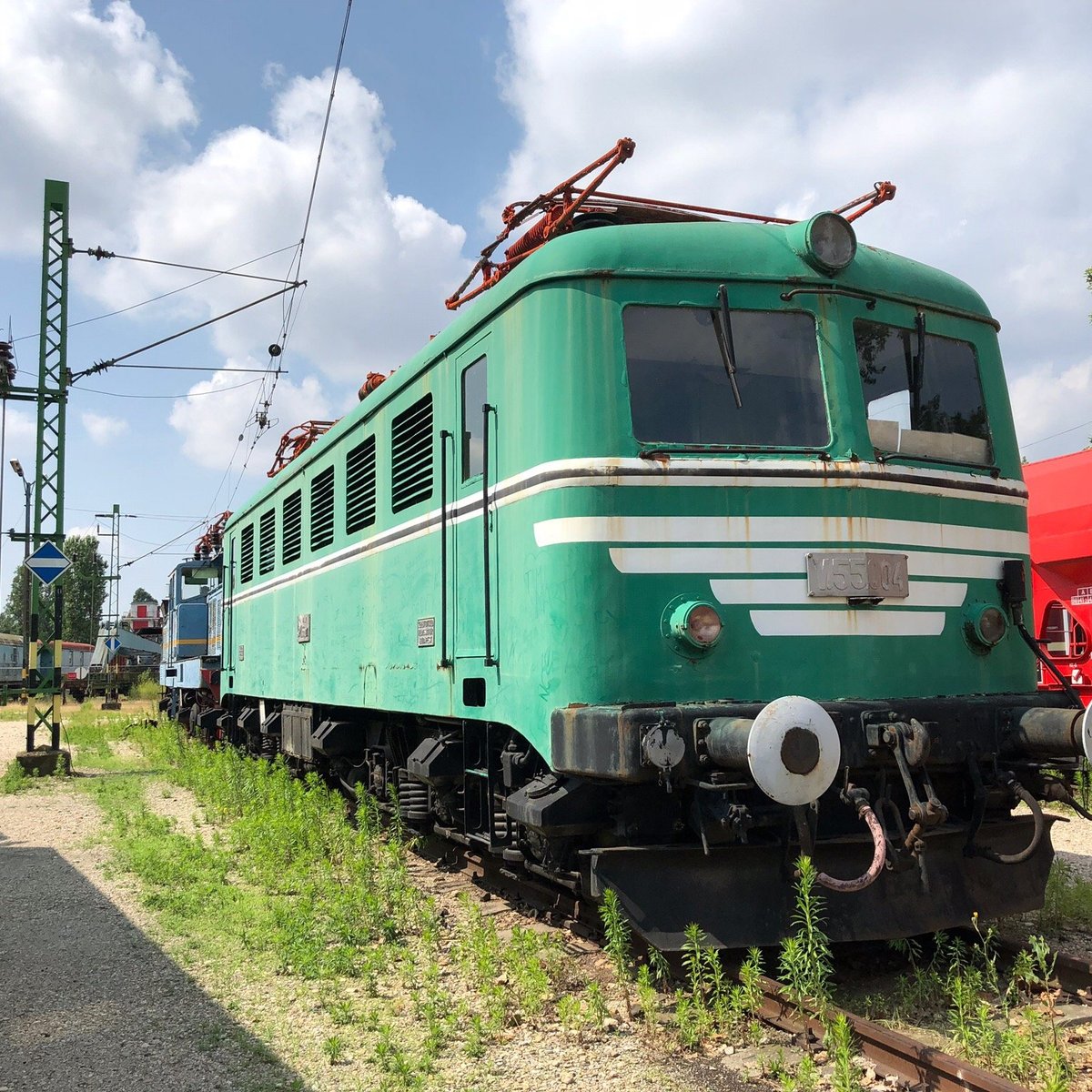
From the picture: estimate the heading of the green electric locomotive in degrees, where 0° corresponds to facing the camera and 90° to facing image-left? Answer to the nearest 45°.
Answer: approximately 315°

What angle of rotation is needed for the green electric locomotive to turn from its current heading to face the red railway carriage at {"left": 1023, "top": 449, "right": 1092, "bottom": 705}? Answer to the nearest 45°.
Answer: approximately 90° to its left

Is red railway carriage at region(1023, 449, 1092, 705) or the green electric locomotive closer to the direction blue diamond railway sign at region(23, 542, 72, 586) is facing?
the green electric locomotive

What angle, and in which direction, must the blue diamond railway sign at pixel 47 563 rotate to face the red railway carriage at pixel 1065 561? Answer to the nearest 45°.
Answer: approximately 45° to its left

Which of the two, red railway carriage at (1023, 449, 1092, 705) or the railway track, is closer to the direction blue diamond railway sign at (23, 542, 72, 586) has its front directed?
the railway track

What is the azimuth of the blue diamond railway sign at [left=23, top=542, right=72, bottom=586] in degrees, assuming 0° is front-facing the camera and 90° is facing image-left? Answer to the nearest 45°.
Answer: approximately 0°
